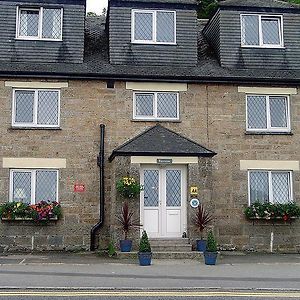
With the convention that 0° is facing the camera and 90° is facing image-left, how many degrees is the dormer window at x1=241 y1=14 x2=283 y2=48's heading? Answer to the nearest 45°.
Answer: approximately 0°

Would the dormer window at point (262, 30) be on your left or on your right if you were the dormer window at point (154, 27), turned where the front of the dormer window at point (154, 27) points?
on your left

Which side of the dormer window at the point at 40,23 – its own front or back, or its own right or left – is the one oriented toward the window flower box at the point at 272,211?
left

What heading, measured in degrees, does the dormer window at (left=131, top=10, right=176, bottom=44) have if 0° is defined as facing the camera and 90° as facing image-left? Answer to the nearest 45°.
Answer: approximately 0°
